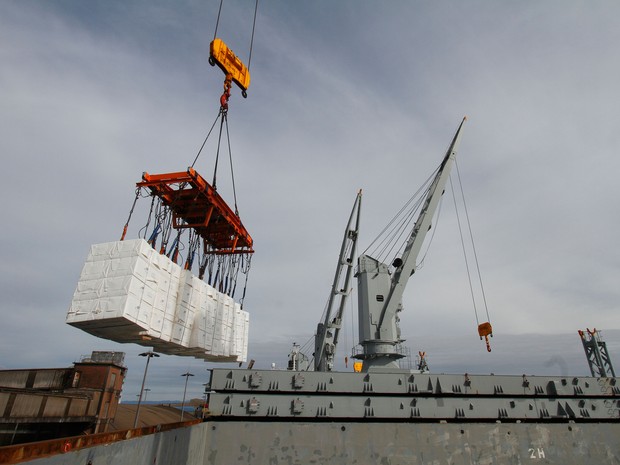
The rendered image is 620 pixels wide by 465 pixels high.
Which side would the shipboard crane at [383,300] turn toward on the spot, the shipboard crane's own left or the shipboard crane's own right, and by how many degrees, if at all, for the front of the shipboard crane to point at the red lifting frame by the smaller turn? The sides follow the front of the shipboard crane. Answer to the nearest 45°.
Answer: approximately 135° to the shipboard crane's own right

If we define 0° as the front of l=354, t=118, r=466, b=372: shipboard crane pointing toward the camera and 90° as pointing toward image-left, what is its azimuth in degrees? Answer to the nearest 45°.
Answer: approximately 270°
